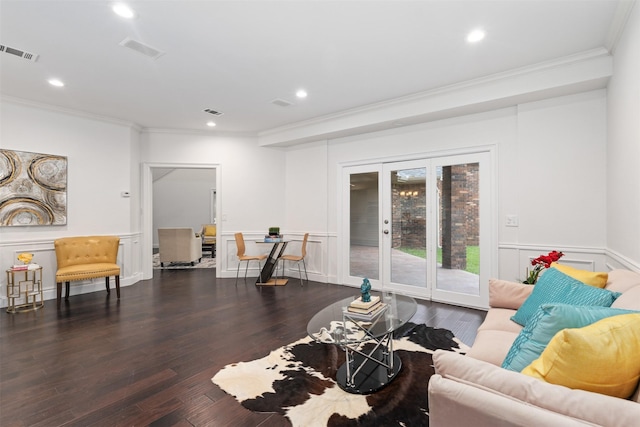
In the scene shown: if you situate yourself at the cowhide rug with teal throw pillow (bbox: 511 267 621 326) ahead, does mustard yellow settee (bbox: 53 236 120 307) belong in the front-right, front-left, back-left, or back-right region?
back-left

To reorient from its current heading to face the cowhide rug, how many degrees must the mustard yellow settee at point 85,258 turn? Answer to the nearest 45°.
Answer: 0° — it already faces it

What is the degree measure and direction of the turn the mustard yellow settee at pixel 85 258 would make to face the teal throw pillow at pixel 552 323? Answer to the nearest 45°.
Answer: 0° — it already faces it

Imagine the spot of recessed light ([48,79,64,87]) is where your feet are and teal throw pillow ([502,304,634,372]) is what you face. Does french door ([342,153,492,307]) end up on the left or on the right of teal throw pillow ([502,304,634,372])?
left

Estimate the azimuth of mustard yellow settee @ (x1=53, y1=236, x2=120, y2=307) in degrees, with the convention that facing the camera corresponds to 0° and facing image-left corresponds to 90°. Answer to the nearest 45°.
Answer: approximately 0°

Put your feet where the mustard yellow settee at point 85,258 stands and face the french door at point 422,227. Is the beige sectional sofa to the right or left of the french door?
right

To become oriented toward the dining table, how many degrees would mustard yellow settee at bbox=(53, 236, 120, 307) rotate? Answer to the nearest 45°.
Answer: approximately 90° to its left

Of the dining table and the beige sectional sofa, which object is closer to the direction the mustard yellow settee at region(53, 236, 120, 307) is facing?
the beige sectional sofa

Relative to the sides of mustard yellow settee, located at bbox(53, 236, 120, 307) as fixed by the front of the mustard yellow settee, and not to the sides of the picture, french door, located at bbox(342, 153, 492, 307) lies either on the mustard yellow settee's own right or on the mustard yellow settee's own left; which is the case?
on the mustard yellow settee's own left
